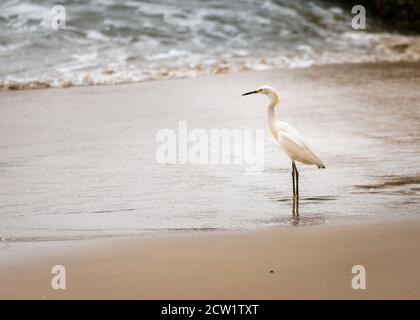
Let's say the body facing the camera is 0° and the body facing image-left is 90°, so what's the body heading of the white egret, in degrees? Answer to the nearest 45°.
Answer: approximately 90°
